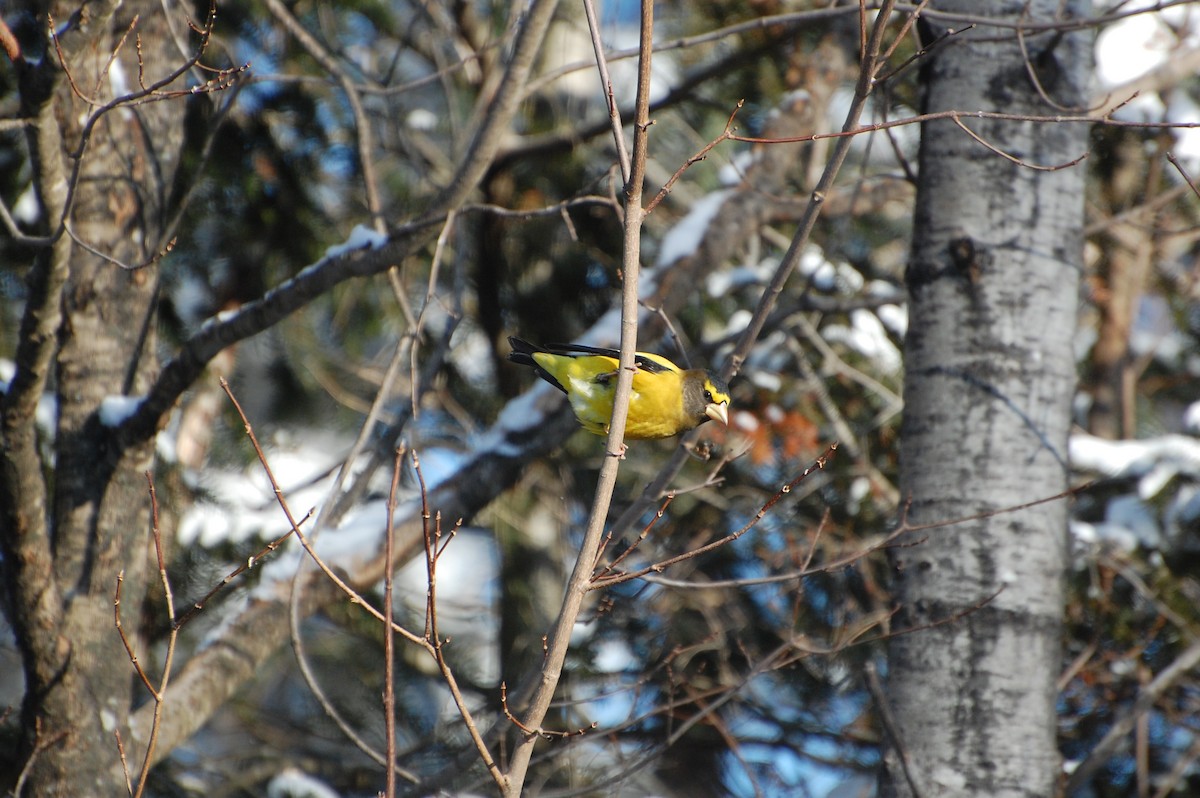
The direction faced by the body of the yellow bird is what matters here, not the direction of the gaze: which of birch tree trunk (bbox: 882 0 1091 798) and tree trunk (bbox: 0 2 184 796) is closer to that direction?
the birch tree trunk

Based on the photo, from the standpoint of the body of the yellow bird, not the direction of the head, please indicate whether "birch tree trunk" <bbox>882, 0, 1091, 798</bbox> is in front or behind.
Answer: in front

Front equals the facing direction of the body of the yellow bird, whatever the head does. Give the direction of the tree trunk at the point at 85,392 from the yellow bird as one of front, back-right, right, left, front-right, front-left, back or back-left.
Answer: back

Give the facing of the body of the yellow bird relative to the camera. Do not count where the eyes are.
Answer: to the viewer's right
